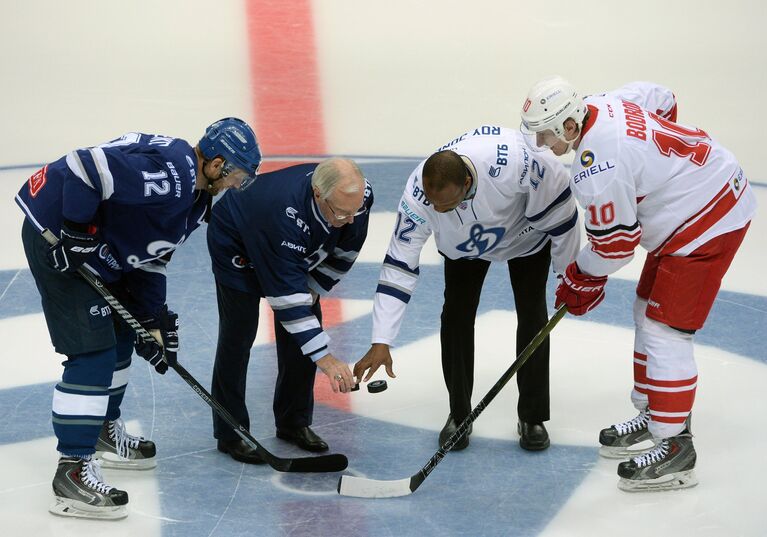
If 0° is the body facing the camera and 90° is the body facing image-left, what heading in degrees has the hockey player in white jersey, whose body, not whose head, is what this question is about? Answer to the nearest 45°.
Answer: approximately 90°

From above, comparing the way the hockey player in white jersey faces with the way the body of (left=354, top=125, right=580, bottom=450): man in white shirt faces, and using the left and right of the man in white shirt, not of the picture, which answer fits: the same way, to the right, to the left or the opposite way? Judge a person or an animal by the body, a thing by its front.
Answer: to the right

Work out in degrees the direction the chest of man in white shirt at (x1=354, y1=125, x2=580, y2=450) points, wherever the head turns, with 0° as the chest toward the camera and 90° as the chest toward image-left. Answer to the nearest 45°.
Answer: approximately 0°

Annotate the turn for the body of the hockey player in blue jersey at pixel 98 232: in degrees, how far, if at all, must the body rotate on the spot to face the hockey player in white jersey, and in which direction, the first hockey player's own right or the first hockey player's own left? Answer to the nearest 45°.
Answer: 0° — they already face them

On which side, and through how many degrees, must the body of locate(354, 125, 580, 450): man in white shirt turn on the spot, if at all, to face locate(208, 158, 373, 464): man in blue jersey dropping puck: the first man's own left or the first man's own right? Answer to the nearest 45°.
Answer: approximately 90° to the first man's own right

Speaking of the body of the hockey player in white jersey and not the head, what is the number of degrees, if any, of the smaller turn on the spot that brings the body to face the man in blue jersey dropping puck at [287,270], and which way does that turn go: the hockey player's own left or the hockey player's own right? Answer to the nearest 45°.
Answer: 0° — they already face them

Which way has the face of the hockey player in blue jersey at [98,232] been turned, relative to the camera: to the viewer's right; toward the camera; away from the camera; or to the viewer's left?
to the viewer's right

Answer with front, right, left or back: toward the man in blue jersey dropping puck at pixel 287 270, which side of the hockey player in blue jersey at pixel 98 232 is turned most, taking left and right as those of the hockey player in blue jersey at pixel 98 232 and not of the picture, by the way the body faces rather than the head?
front

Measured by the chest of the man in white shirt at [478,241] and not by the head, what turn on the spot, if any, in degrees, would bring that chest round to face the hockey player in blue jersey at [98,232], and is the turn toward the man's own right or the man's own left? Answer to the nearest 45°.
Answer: approximately 90° to the man's own right

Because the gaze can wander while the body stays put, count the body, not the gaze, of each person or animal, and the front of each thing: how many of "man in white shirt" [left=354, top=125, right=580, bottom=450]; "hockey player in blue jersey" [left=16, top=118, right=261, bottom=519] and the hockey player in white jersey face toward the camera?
1

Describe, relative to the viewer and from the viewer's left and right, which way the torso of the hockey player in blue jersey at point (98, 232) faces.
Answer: facing to the right of the viewer
